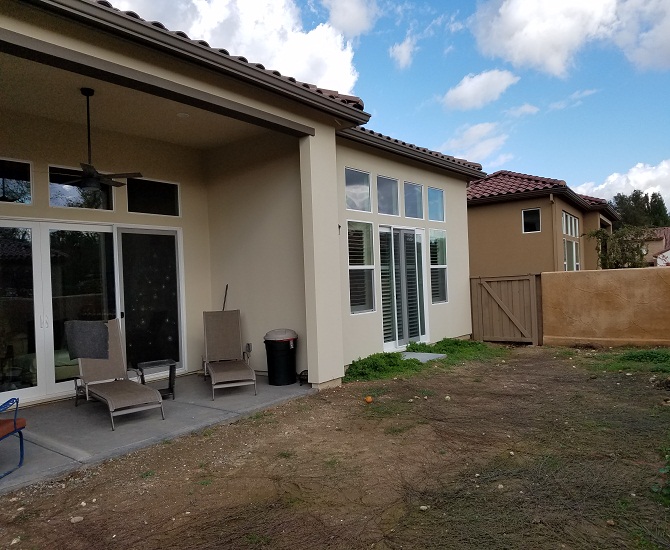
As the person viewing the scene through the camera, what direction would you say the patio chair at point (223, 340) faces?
facing the viewer

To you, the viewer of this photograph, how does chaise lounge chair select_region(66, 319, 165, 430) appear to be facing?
facing the viewer and to the right of the viewer

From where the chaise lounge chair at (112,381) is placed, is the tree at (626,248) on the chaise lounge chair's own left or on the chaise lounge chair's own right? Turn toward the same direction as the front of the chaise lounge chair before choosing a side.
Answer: on the chaise lounge chair's own left

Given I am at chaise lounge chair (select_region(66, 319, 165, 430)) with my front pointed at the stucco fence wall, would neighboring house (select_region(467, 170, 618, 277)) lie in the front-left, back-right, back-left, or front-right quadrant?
front-left

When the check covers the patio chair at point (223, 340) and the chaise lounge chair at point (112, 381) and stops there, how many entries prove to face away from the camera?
0

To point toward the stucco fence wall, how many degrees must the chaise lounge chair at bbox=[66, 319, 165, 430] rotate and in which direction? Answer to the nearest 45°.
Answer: approximately 45° to its left

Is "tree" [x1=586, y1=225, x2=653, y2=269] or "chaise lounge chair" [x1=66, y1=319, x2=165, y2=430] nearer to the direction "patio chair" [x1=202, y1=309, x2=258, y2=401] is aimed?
the chaise lounge chair

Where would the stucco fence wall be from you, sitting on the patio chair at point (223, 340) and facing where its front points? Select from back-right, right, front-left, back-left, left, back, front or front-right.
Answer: left

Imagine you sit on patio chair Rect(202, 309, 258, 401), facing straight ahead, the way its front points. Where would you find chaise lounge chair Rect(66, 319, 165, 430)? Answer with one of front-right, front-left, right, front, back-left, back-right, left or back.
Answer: front-right

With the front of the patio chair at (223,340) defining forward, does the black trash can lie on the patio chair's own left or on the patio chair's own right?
on the patio chair's own left
